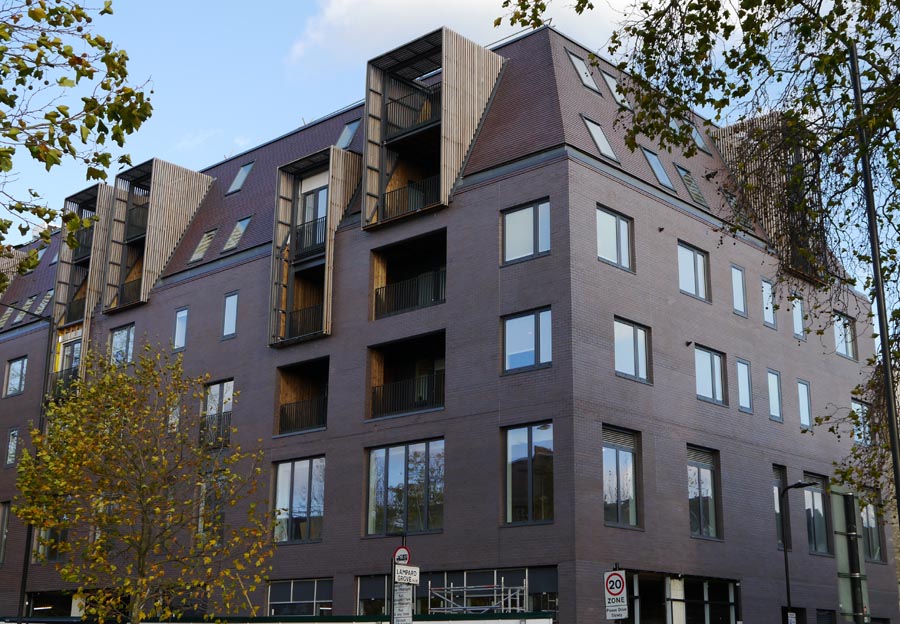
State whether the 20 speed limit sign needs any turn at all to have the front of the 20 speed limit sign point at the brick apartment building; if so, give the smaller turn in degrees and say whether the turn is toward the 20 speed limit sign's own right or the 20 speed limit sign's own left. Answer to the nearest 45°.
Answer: approximately 180°

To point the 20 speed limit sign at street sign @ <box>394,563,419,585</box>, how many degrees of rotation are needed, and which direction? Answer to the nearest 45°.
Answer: approximately 45° to its right

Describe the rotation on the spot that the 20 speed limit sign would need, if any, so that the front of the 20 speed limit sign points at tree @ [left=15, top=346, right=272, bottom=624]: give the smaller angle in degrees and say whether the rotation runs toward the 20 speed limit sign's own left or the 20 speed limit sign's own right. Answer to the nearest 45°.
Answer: approximately 90° to the 20 speed limit sign's own right

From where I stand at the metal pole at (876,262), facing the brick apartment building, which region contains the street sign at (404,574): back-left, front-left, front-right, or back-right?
front-left

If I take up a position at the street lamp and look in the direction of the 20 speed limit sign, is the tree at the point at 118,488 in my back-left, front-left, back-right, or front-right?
front-right

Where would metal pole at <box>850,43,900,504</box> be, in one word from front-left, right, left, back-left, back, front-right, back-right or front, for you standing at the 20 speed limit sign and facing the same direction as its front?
front-left

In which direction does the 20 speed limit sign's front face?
toward the camera
